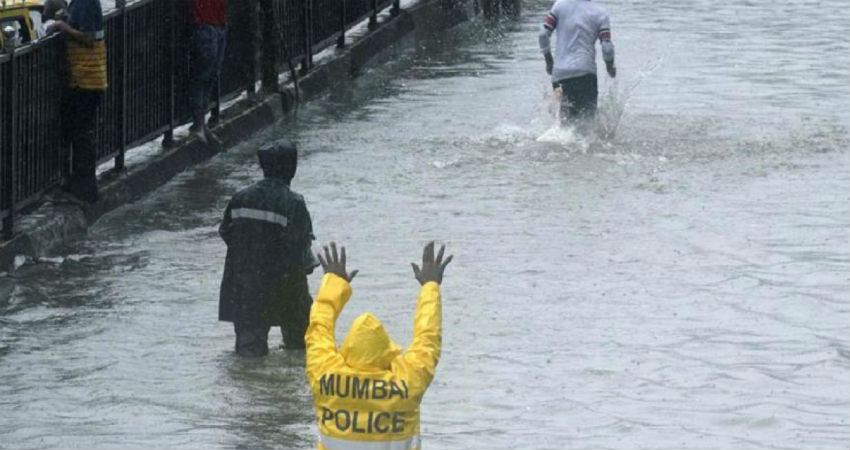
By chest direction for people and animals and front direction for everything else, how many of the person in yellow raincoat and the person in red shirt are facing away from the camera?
1

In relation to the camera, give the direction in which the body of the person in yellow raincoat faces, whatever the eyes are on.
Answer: away from the camera

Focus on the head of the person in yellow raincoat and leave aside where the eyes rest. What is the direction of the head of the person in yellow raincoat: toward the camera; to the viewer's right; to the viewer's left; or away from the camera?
away from the camera

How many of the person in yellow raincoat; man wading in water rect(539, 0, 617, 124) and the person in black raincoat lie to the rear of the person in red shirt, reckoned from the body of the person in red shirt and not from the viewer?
0

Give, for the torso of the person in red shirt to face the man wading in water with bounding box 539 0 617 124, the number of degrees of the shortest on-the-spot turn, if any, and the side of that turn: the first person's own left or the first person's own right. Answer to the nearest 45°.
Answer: approximately 45° to the first person's own left

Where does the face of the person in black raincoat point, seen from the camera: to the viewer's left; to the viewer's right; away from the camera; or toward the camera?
away from the camera

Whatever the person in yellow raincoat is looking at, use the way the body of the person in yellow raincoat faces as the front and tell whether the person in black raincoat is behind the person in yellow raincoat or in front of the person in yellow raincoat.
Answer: in front

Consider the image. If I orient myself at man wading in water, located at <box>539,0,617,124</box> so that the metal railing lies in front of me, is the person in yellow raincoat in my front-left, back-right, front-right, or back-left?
front-left

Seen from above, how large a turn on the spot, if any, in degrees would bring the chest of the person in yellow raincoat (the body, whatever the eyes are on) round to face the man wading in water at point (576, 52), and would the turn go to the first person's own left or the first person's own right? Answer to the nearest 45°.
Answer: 0° — they already face them

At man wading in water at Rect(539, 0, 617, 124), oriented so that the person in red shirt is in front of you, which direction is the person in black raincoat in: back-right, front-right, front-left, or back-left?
front-left

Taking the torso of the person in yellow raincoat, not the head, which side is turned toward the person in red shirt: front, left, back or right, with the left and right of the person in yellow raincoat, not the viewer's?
front

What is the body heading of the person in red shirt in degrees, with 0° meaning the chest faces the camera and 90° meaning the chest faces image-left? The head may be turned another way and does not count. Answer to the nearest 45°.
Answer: approximately 315°

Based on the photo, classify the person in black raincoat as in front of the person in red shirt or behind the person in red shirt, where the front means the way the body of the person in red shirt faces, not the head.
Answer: in front

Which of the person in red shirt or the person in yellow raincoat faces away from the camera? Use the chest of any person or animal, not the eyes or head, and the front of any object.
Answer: the person in yellow raincoat
